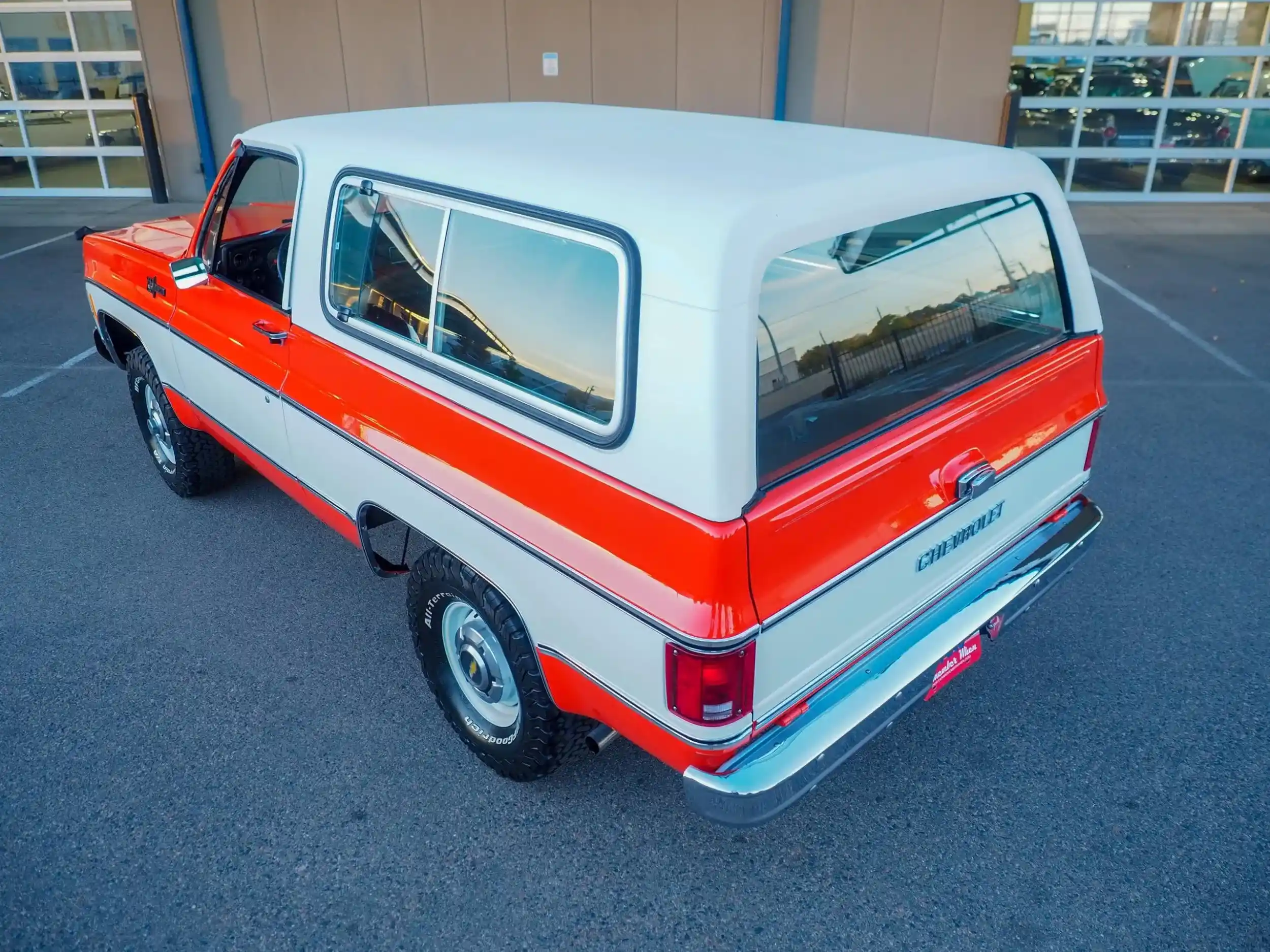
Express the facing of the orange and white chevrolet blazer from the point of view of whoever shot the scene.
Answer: facing away from the viewer and to the left of the viewer
